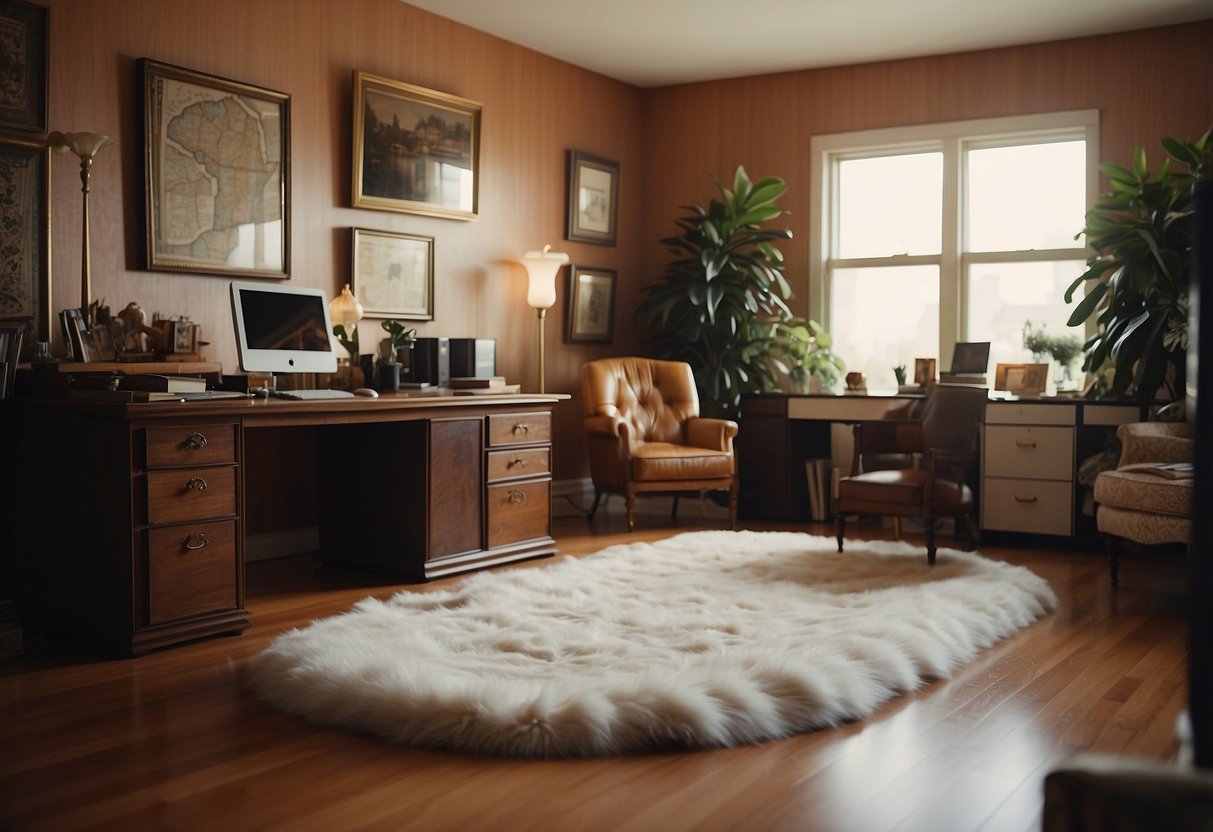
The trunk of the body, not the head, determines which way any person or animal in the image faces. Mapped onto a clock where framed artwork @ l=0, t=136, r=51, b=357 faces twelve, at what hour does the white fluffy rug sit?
The white fluffy rug is roughly at 12 o'clock from the framed artwork.

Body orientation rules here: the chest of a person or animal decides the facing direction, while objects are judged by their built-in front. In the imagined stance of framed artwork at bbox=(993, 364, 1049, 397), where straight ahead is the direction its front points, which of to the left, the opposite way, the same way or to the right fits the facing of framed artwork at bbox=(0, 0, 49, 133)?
to the left

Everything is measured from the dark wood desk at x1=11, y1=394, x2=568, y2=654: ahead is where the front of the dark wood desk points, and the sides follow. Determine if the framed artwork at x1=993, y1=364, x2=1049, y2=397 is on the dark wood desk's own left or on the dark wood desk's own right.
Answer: on the dark wood desk's own left

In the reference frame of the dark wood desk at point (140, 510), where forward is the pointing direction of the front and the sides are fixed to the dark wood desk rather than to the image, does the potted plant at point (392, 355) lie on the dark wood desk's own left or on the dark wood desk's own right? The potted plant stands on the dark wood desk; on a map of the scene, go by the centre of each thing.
on the dark wood desk's own left

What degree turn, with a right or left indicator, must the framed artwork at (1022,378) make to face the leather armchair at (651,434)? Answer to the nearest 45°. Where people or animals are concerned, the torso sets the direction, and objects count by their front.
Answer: approximately 90° to its right

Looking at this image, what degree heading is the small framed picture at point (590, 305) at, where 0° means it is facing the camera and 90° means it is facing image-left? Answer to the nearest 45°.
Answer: approximately 315°

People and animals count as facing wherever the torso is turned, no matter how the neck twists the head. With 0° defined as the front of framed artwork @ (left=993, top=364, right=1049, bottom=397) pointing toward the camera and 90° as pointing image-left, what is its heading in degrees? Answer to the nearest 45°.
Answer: approximately 0°

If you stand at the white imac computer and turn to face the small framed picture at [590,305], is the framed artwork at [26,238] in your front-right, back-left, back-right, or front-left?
back-left

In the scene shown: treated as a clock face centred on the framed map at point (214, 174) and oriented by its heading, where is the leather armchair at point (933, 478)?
The leather armchair is roughly at 11 o'clock from the framed map.
